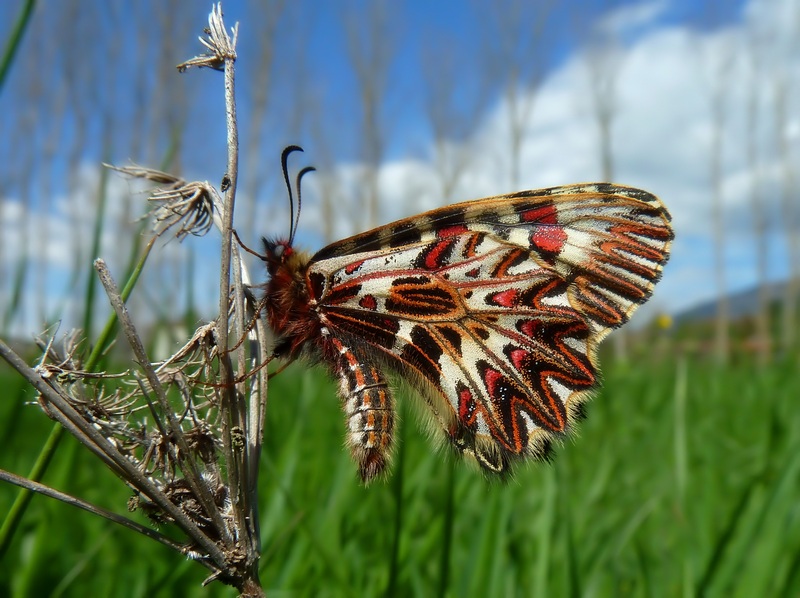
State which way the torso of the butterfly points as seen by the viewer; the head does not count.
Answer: to the viewer's left

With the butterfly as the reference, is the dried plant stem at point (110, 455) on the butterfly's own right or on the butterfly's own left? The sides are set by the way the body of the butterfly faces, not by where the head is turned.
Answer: on the butterfly's own left

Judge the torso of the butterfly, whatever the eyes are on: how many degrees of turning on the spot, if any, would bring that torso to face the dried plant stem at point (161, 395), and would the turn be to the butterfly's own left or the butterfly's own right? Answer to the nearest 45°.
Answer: approximately 45° to the butterfly's own left

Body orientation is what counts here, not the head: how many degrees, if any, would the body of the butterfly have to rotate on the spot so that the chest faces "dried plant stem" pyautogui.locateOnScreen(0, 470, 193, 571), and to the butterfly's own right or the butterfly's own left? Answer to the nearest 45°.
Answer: approximately 45° to the butterfly's own left
